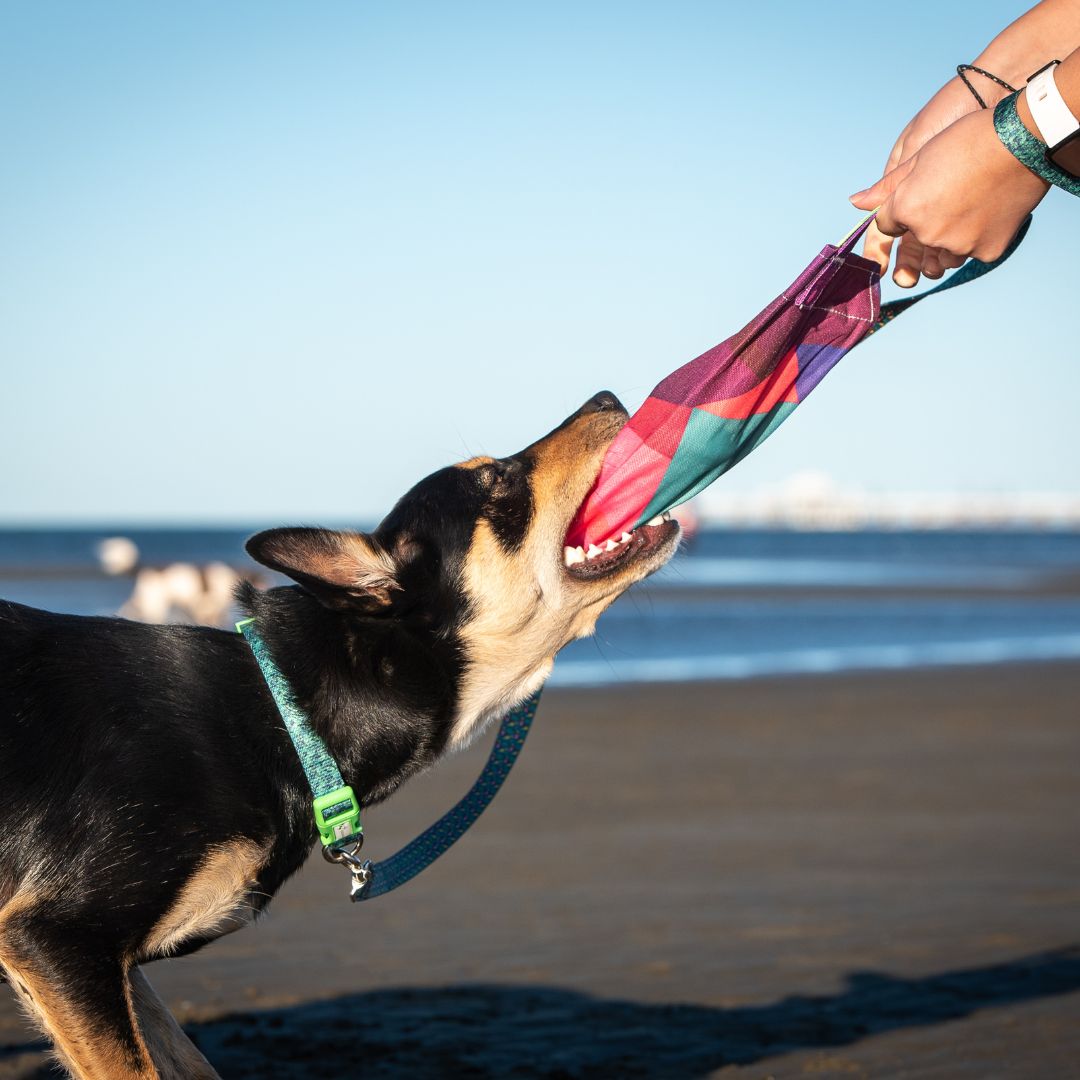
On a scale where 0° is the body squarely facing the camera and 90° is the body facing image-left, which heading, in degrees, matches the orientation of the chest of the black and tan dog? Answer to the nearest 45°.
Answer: approximately 270°

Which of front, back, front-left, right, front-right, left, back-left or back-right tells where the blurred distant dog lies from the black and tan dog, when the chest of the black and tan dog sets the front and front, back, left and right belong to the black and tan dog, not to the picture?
left
